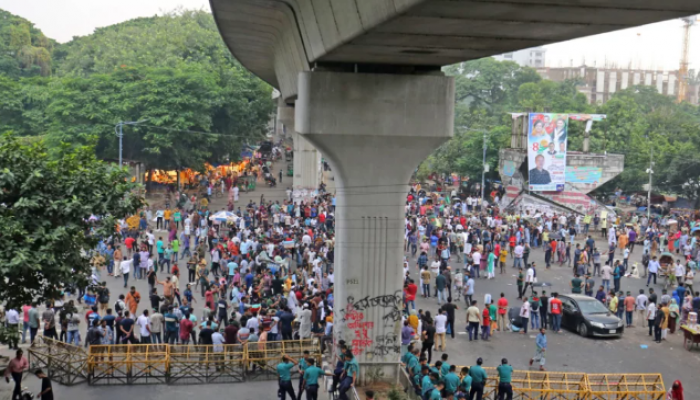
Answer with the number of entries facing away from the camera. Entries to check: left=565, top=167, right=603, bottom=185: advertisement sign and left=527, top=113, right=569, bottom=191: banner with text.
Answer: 0

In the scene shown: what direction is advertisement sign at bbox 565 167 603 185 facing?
toward the camera

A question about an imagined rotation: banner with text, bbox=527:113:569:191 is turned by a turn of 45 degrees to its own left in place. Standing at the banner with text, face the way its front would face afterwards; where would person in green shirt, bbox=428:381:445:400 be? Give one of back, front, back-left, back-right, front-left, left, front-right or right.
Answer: front-right

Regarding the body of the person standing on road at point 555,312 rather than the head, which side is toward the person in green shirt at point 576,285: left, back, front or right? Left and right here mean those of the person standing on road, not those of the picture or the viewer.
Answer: front

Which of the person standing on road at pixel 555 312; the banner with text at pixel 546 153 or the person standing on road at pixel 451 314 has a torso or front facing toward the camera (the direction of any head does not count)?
the banner with text

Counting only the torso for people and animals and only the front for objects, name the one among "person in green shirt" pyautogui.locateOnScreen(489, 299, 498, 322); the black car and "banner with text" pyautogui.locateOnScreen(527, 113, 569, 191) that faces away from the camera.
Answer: the person in green shirt

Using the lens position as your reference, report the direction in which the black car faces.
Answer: facing the viewer and to the right of the viewer

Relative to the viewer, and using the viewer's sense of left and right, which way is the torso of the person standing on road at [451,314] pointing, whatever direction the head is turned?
facing away from the viewer

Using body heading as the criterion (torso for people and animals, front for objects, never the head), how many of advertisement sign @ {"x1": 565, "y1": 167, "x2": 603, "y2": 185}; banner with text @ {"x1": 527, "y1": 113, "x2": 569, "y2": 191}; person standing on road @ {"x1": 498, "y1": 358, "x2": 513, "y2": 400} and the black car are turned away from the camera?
1

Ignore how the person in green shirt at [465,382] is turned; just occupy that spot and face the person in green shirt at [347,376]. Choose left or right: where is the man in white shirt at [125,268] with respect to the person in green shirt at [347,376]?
right

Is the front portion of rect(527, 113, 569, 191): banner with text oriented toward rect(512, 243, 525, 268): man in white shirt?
yes

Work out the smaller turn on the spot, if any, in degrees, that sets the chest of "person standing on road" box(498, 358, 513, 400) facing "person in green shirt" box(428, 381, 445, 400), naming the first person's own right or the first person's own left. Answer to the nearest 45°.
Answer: approximately 135° to the first person's own left

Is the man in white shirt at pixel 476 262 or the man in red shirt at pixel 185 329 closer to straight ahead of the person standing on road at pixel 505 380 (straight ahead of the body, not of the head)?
the man in white shirt

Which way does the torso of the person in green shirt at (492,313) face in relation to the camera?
away from the camera

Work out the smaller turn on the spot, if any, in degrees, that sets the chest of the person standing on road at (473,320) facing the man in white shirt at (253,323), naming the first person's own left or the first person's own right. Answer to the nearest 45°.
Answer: approximately 135° to the first person's own left

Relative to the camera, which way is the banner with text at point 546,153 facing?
toward the camera

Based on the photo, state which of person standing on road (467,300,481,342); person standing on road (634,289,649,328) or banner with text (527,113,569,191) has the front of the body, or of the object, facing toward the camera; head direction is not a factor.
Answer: the banner with text

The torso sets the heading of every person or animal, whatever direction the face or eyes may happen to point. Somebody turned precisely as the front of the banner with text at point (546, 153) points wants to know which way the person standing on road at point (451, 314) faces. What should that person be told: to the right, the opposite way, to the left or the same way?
the opposite way

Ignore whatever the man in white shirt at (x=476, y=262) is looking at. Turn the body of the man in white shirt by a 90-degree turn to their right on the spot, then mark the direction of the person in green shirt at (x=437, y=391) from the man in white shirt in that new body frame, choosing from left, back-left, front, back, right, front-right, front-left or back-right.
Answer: right
